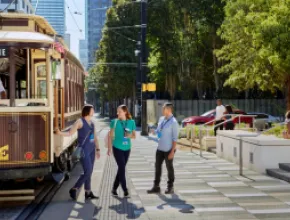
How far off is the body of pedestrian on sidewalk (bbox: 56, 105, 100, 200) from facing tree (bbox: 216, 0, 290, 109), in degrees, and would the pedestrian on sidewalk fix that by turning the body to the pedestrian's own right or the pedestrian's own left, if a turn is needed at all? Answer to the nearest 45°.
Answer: approximately 90° to the pedestrian's own left

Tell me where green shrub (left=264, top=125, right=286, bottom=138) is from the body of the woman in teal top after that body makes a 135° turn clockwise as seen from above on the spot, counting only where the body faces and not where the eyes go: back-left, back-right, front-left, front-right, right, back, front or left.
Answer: right

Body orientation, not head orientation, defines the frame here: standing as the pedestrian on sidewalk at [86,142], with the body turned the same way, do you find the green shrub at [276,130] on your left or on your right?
on your left

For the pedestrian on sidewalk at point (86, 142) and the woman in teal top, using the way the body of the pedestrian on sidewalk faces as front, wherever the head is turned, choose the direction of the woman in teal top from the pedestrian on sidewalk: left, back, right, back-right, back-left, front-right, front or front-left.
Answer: front-left

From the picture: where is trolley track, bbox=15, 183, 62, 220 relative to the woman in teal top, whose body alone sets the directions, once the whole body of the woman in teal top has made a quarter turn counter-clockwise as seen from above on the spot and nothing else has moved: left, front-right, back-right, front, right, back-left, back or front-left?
back

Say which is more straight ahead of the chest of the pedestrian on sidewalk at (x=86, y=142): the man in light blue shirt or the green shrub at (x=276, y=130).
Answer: the man in light blue shirt

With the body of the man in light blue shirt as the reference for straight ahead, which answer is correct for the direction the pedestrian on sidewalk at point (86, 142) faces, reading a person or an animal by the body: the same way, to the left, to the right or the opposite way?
to the left

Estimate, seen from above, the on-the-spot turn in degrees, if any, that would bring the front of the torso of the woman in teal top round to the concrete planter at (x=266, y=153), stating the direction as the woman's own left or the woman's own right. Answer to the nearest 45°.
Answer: approximately 135° to the woman's own left

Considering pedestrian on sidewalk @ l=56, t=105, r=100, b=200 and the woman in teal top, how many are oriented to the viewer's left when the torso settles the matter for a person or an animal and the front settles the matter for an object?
0

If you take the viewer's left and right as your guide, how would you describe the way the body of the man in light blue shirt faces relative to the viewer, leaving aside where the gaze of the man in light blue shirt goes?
facing the viewer and to the left of the viewer

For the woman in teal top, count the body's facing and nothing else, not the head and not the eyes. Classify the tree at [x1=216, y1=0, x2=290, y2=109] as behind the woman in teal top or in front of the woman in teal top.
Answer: behind

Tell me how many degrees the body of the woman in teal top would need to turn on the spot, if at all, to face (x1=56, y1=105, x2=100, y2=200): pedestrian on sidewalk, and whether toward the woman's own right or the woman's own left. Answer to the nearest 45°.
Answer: approximately 90° to the woman's own right

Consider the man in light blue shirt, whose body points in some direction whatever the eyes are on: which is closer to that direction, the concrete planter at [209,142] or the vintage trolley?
the vintage trolley

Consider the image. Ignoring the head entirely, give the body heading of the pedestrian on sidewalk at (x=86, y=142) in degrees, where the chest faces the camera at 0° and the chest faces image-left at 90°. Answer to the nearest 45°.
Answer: approximately 315°
